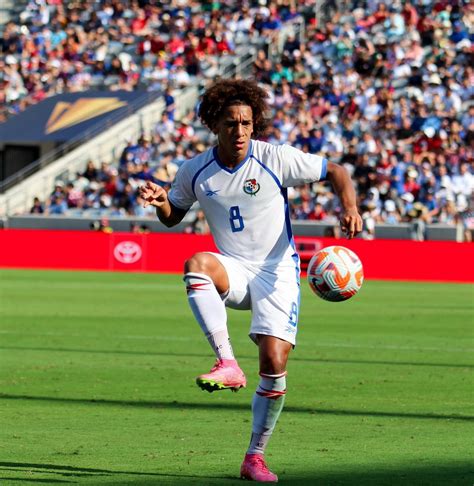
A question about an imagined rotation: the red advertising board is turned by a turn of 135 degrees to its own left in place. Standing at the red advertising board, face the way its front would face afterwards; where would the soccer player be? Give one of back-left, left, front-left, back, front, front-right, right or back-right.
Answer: back-right

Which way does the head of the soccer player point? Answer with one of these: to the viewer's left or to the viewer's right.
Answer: to the viewer's right

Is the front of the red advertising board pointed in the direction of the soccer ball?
yes

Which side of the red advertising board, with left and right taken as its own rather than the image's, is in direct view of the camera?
front
